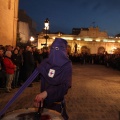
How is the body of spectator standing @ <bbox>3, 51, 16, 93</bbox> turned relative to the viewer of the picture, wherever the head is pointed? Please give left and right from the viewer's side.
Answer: facing to the right of the viewer

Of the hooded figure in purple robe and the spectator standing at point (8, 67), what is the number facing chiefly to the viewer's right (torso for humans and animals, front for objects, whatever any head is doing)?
1

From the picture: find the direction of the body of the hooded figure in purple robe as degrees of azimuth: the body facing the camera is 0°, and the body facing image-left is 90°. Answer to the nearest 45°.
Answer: approximately 45°

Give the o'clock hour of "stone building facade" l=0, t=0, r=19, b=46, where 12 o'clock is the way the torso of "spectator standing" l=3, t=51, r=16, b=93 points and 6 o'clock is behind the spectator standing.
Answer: The stone building facade is roughly at 9 o'clock from the spectator standing.

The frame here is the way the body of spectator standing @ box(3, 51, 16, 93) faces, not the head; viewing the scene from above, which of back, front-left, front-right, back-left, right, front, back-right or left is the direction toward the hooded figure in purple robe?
right

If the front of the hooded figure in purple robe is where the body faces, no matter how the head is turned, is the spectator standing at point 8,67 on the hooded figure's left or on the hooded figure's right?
on the hooded figure's right

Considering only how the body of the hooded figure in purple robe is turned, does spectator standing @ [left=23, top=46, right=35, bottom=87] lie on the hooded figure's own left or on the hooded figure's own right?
on the hooded figure's own right

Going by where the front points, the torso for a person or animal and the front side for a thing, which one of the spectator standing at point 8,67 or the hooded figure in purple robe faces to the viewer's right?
the spectator standing

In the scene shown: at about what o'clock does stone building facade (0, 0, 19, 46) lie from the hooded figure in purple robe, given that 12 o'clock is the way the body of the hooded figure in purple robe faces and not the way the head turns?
The stone building facade is roughly at 4 o'clock from the hooded figure in purple robe.
